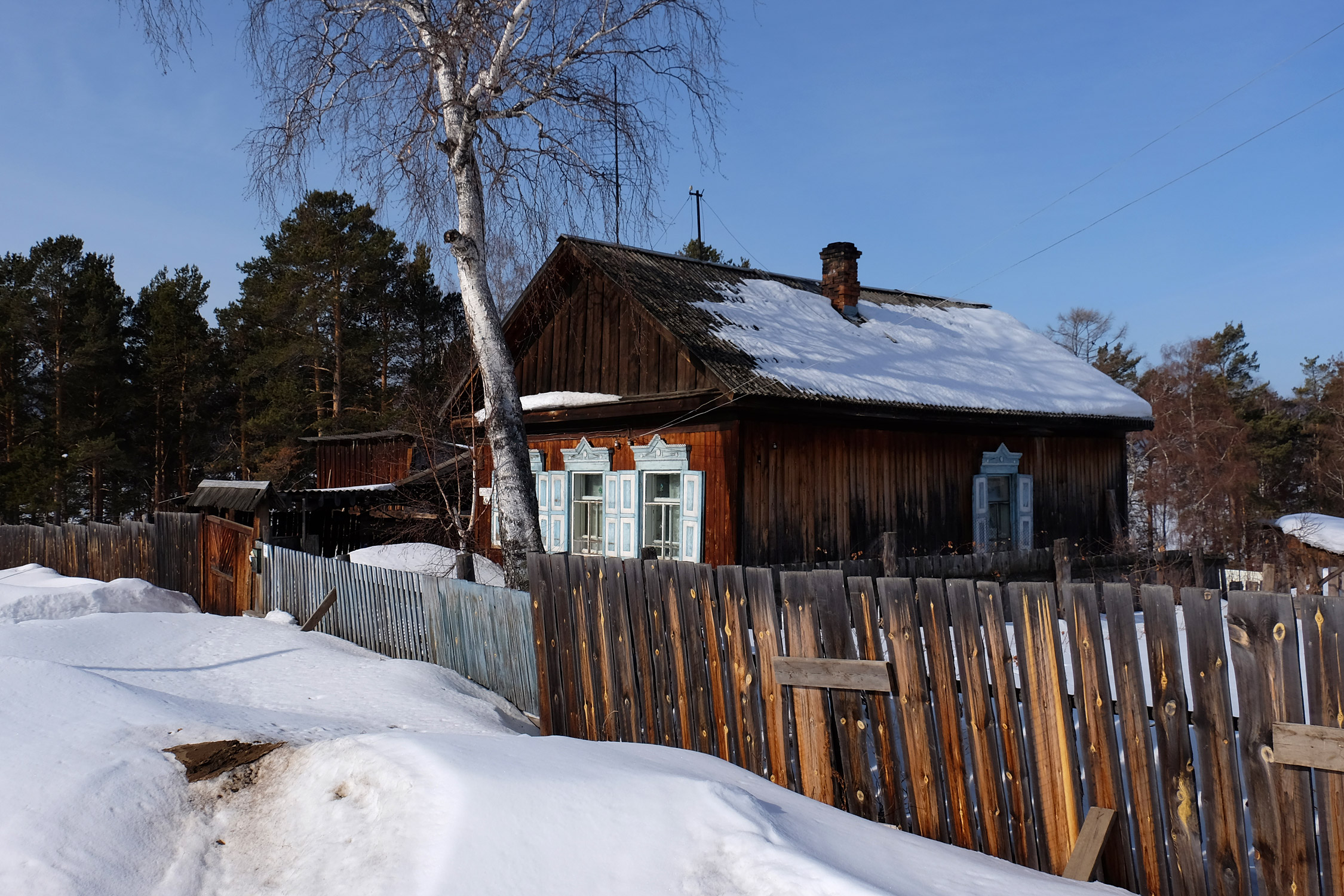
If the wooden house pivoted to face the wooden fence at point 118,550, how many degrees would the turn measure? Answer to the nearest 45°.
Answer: approximately 45° to its right

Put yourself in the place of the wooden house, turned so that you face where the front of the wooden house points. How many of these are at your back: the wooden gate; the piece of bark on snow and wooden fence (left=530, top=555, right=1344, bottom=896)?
0

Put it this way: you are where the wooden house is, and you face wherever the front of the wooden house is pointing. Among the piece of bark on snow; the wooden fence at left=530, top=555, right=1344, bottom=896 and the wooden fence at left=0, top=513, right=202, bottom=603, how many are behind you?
0

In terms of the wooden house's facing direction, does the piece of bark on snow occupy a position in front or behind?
in front

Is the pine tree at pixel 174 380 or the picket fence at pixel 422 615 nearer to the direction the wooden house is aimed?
the picket fence

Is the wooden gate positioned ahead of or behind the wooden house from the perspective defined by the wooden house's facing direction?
ahead

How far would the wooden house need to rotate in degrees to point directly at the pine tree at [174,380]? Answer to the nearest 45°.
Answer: approximately 90° to its right

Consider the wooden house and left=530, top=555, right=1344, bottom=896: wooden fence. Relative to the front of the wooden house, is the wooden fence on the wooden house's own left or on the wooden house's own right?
on the wooden house's own left

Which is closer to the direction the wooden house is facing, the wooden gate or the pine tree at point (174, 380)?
the wooden gate

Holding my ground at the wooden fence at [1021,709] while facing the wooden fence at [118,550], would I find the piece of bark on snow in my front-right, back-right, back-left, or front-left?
front-left

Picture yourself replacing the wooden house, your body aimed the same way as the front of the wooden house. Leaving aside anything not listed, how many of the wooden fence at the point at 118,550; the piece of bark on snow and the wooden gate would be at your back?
0

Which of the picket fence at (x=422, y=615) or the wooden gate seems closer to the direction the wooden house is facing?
the picket fence

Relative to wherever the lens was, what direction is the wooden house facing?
facing the viewer and to the left of the viewer

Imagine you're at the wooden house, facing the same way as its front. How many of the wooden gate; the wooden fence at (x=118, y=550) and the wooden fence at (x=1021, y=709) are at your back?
0
